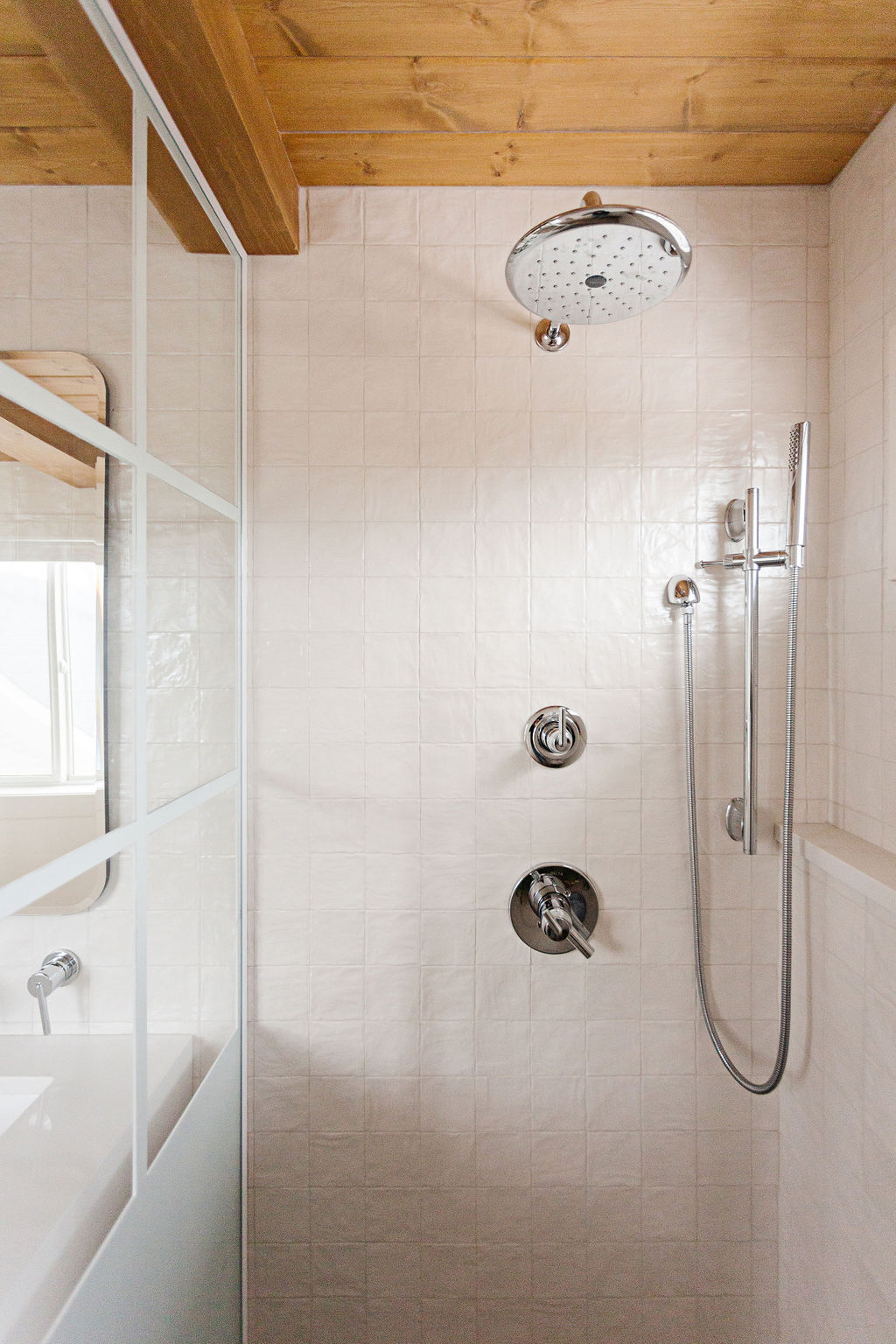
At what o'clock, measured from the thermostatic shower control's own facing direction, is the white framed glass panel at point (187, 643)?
The white framed glass panel is roughly at 2 o'clock from the thermostatic shower control.

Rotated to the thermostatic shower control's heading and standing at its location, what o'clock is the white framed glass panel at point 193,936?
The white framed glass panel is roughly at 2 o'clock from the thermostatic shower control.

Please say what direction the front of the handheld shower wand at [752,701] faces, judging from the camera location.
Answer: facing the viewer and to the left of the viewer

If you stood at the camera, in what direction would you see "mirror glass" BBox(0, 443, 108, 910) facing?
facing the viewer
